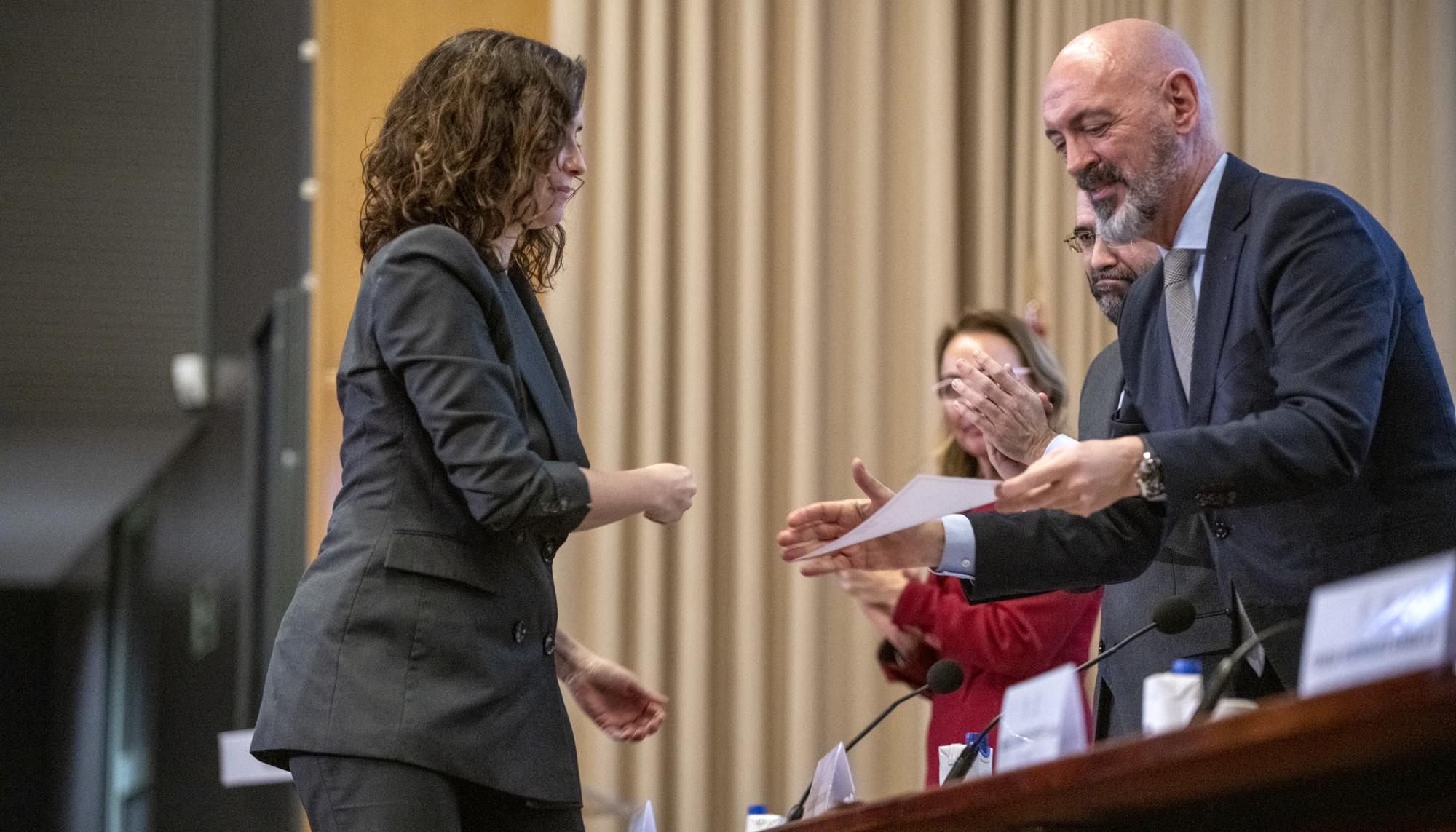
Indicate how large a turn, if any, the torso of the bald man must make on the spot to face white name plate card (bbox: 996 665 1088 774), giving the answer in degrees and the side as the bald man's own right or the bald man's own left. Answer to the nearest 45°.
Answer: approximately 45° to the bald man's own left

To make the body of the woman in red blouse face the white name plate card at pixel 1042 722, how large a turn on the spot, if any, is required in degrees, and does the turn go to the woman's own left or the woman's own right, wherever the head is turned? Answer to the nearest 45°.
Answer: approximately 45° to the woman's own left

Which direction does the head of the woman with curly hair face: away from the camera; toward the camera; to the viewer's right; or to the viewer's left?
to the viewer's right

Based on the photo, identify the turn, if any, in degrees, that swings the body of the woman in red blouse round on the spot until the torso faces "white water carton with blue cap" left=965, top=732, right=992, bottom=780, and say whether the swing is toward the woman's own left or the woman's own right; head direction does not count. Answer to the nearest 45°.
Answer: approximately 45° to the woman's own left

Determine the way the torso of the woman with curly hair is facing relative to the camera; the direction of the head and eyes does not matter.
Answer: to the viewer's right
